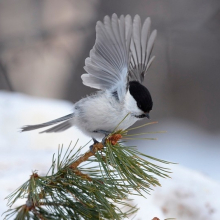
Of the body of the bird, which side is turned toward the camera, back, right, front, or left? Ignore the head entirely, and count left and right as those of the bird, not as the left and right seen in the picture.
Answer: right
